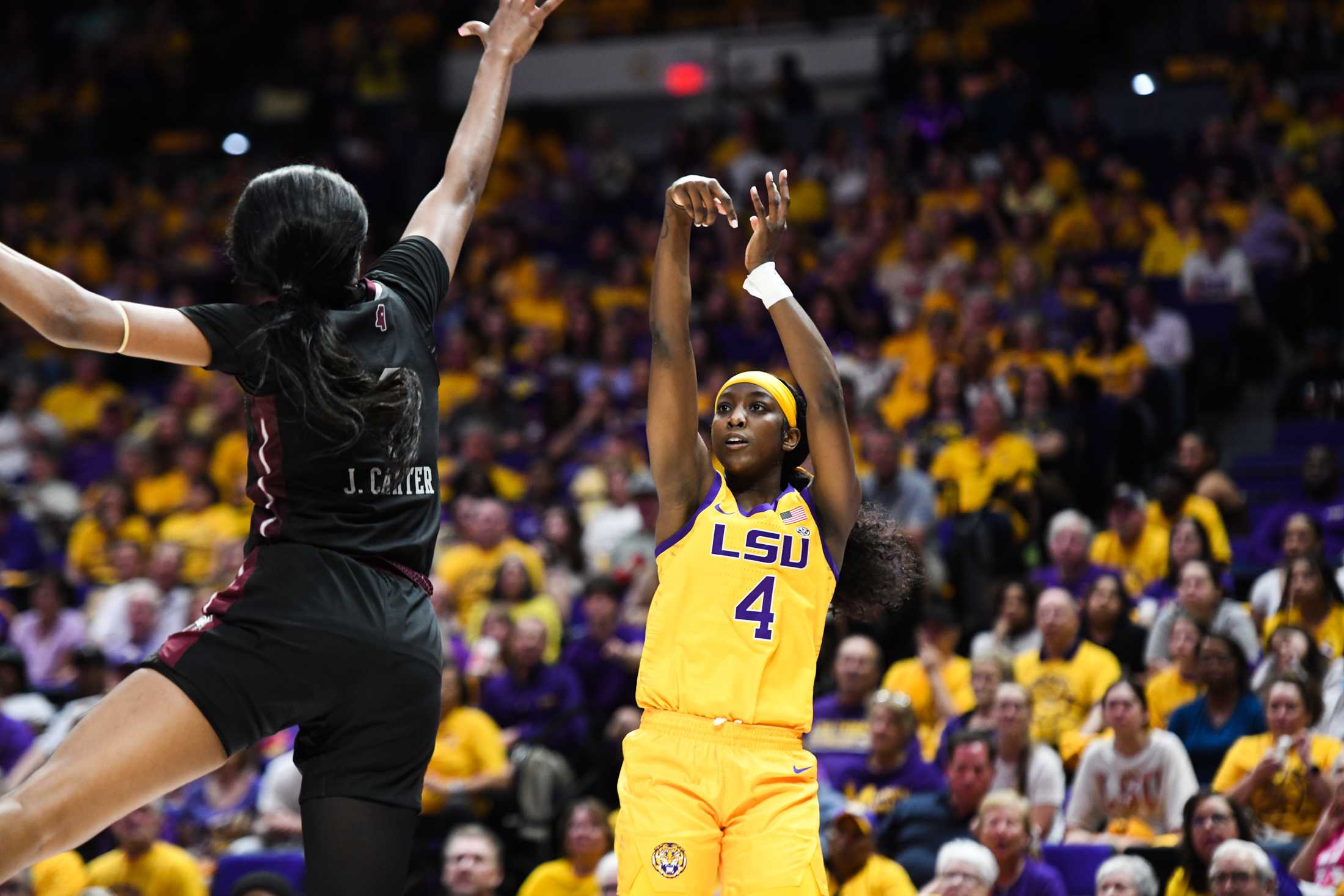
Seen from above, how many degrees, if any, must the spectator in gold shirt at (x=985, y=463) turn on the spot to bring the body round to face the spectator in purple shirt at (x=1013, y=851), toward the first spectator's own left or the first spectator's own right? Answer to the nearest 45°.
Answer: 0° — they already face them

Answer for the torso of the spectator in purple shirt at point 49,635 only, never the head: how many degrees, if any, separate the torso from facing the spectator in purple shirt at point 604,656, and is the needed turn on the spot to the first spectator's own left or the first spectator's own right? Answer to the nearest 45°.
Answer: approximately 45° to the first spectator's own left

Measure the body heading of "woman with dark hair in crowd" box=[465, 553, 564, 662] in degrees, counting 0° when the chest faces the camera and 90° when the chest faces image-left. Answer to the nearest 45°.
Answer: approximately 0°

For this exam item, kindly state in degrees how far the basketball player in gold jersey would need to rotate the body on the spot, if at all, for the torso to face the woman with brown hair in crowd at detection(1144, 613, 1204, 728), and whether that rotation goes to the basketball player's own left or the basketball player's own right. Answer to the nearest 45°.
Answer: approximately 135° to the basketball player's own left

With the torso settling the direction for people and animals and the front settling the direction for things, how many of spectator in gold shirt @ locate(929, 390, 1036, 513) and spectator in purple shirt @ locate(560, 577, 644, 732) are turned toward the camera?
2

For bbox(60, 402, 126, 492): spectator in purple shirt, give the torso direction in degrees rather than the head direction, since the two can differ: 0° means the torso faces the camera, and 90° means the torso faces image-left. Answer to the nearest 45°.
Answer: approximately 315°

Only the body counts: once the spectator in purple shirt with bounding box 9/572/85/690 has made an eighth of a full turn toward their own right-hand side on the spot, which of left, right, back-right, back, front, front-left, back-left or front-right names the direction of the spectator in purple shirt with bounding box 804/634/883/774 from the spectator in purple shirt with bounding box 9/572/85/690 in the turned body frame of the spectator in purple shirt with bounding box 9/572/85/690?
left

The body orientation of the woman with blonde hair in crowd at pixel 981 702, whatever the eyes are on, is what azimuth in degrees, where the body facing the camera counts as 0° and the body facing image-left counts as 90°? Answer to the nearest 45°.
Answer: approximately 45°

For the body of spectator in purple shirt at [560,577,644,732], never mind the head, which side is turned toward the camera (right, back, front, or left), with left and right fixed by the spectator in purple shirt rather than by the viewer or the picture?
front

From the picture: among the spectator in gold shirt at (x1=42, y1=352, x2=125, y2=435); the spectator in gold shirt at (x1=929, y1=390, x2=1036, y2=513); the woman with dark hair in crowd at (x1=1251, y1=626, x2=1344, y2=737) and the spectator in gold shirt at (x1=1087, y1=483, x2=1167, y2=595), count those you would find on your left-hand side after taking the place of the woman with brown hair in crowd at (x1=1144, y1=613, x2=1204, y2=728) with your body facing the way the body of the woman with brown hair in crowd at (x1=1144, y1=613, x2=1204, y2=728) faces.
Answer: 1

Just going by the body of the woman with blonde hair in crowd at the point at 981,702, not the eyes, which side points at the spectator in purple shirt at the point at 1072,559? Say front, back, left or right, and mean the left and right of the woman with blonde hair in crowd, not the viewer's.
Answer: back

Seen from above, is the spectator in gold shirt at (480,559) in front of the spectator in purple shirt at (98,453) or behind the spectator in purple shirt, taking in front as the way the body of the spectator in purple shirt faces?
in front

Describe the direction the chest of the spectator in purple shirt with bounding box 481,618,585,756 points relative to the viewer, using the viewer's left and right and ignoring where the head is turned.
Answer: facing the viewer

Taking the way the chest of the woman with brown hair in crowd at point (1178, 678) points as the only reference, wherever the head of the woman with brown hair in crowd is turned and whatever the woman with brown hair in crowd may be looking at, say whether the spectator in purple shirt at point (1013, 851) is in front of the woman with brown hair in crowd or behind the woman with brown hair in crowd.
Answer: in front

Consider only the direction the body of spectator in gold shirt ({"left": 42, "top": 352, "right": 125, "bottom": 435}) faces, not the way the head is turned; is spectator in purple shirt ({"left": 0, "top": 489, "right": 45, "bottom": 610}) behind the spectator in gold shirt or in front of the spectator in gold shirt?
in front

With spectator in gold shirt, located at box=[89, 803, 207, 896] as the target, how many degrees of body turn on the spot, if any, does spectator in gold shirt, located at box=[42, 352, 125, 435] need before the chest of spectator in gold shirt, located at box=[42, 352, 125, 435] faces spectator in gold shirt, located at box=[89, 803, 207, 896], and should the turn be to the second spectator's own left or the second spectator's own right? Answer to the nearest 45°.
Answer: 0° — they already face them

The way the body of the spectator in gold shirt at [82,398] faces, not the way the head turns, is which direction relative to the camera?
toward the camera
